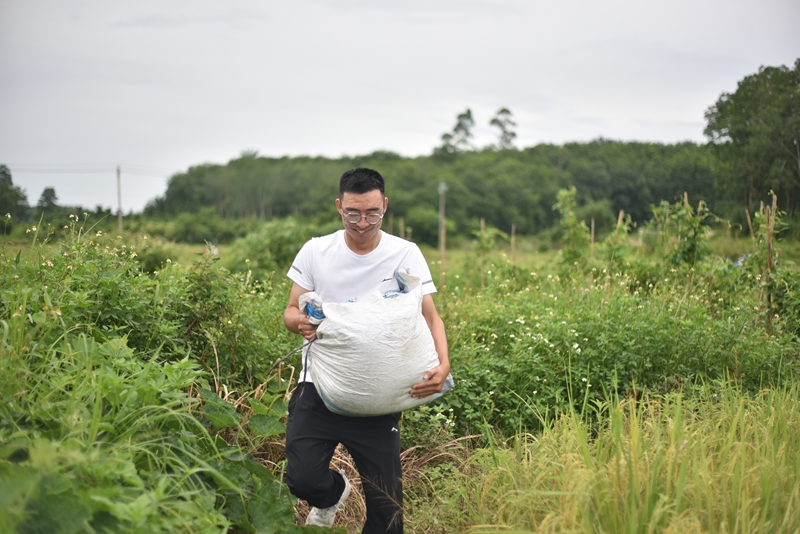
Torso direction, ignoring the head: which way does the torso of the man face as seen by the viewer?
toward the camera

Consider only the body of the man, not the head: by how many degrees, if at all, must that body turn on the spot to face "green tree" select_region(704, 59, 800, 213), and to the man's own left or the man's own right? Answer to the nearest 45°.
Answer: approximately 135° to the man's own left

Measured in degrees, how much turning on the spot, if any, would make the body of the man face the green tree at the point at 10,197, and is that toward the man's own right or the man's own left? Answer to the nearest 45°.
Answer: approximately 135° to the man's own right

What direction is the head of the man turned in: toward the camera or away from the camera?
toward the camera

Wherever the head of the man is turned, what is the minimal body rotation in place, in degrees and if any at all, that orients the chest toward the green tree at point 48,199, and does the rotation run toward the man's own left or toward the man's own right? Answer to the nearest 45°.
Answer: approximately 135° to the man's own right
